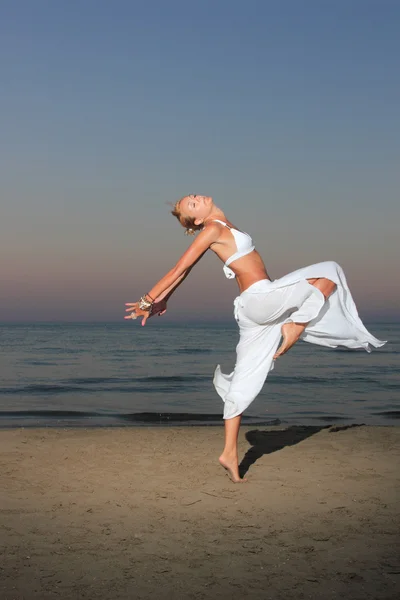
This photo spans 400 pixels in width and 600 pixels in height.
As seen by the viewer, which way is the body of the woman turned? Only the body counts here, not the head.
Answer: to the viewer's right
